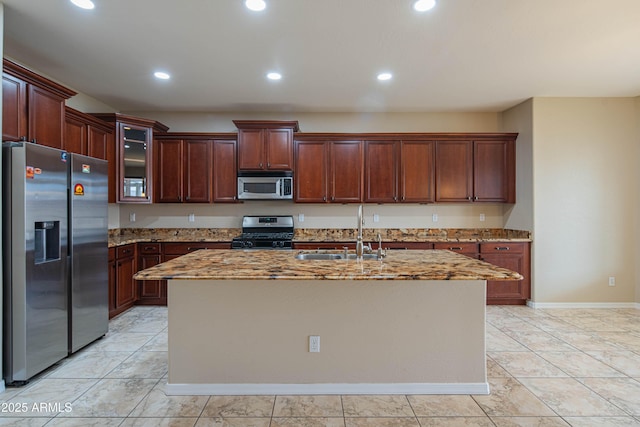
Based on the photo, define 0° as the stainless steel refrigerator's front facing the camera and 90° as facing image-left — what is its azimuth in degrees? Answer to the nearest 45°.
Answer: approximately 315°

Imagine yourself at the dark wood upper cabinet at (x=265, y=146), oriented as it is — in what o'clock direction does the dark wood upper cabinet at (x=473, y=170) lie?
the dark wood upper cabinet at (x=473, y=170) is roughly at 9 o'clock from the dark wood upper cabinet at (x=265, y=146).

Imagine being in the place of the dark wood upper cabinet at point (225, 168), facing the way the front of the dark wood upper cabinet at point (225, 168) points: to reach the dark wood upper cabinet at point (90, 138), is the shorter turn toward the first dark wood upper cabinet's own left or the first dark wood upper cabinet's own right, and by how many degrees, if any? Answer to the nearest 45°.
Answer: approximately 90° to the first dark wood upper cabinet's own right

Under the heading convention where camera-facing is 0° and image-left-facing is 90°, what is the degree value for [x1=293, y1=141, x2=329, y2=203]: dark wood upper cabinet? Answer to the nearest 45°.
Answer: approximately 0°

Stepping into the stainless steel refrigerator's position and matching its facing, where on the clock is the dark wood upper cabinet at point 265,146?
The dark wood upper cabinet is roughly at 10 o'clock from the stainless steel refrigerator.

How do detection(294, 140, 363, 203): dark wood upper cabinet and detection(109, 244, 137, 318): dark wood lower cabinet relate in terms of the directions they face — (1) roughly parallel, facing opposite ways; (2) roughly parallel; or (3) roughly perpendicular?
roughly perpendicular

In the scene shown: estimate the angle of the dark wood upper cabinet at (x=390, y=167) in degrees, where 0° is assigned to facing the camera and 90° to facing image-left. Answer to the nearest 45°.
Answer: approximately 0°

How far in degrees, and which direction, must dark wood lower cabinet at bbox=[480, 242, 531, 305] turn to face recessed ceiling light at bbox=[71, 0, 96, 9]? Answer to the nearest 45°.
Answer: approximately 45° to its right
